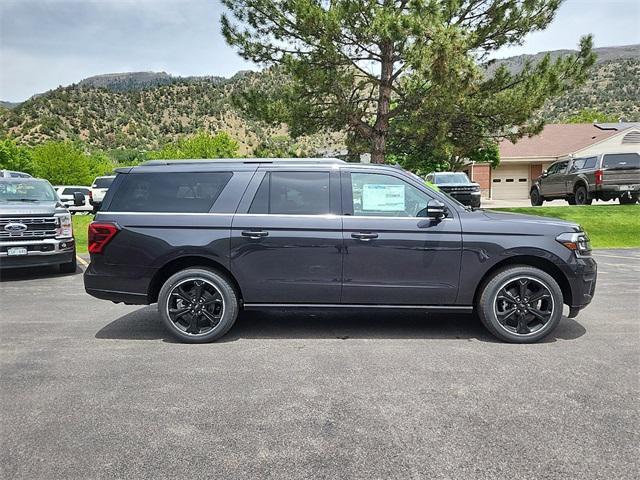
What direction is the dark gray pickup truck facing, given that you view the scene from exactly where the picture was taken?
facing away from the viewer and to the left of the viewer

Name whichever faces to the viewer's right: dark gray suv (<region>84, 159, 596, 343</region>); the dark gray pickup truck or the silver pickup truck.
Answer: the dark gray suv

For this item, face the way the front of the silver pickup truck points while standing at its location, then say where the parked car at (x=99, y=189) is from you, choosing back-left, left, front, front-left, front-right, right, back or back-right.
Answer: back

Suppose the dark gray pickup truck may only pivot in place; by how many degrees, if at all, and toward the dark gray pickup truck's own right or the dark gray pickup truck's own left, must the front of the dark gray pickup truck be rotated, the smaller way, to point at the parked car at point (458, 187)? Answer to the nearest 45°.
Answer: approximately 45° to the dark gray pickup truck's own left

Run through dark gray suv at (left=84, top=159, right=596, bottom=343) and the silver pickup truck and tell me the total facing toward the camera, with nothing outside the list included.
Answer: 1

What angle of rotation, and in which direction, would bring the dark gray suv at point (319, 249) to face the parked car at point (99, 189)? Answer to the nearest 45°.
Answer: approximately 135° to its left

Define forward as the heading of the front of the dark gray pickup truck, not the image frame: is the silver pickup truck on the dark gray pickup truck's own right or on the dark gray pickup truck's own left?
on the dark gray pickup truck's own left

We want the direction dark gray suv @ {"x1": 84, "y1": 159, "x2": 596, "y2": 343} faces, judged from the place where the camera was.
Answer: facing to the right of the viewer

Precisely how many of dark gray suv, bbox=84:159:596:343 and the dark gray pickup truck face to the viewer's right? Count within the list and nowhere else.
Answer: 1

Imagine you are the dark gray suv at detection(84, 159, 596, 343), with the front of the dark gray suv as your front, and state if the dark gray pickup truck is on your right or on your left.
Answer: on your left
